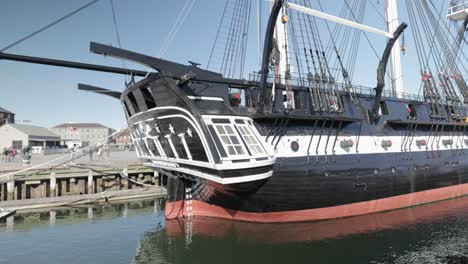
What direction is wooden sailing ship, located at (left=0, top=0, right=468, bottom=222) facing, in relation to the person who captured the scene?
facing away from the viewer and to the right of the viewer
